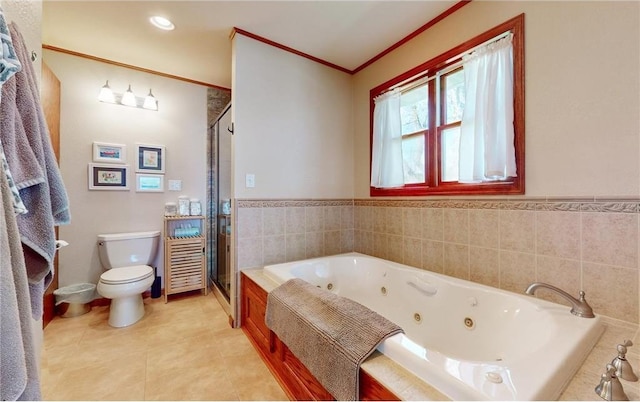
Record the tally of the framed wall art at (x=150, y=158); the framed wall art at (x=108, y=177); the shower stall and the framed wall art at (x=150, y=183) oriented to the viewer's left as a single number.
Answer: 1

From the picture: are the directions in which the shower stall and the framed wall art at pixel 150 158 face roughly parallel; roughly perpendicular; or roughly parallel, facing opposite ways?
roughly perpendicular

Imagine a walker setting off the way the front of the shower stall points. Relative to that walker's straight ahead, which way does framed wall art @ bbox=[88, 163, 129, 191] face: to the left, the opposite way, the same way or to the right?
to the left

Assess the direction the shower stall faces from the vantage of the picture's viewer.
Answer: facing to the left of the viewer

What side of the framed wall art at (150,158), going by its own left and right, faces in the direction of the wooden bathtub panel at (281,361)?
front

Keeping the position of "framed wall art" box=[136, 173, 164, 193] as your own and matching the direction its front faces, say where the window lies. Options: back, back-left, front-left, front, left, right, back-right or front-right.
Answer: front-left
